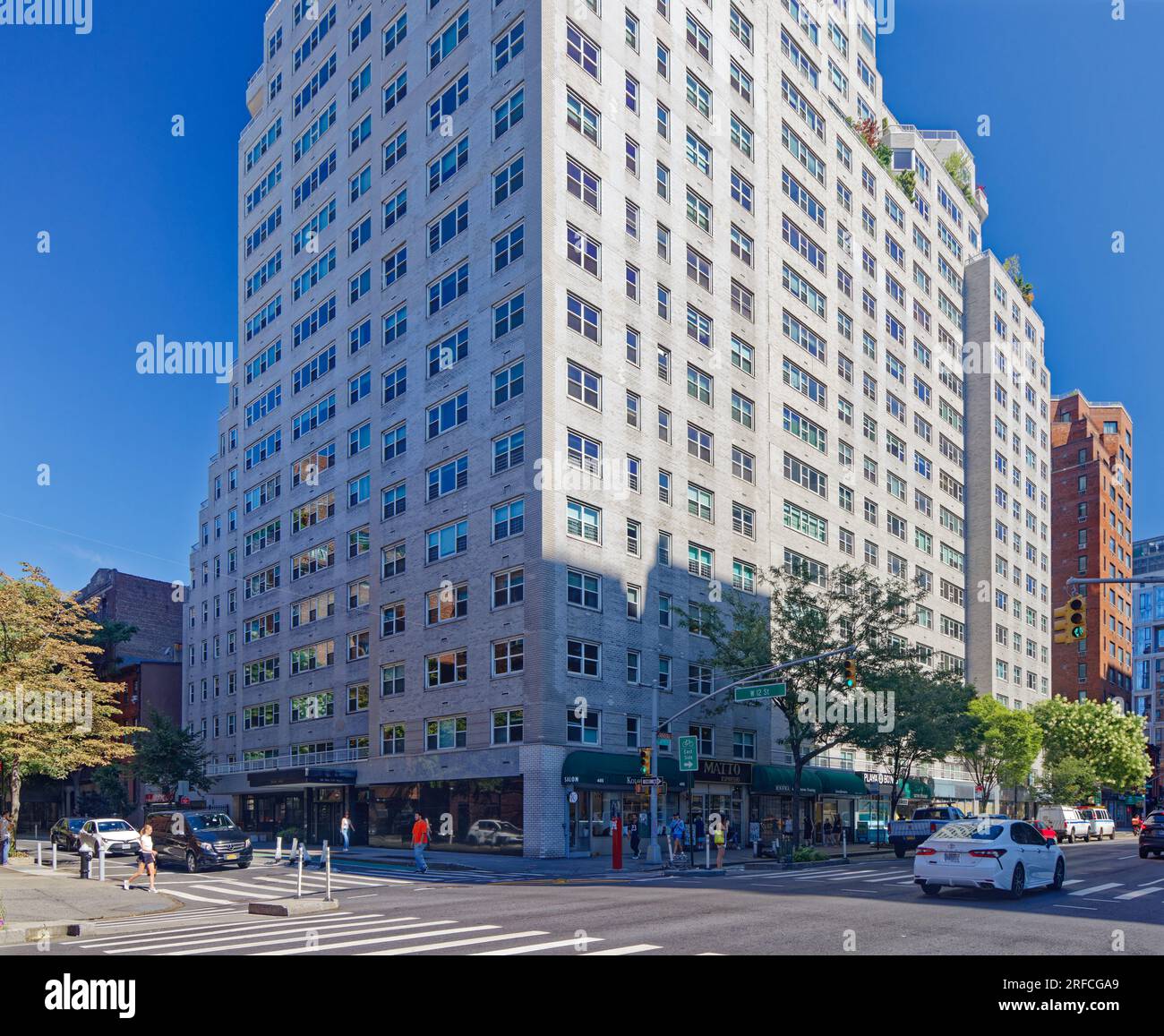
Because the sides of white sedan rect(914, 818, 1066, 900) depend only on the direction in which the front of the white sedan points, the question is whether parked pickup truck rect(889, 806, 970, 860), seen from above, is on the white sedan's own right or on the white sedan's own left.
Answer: on the white sedan's own left
